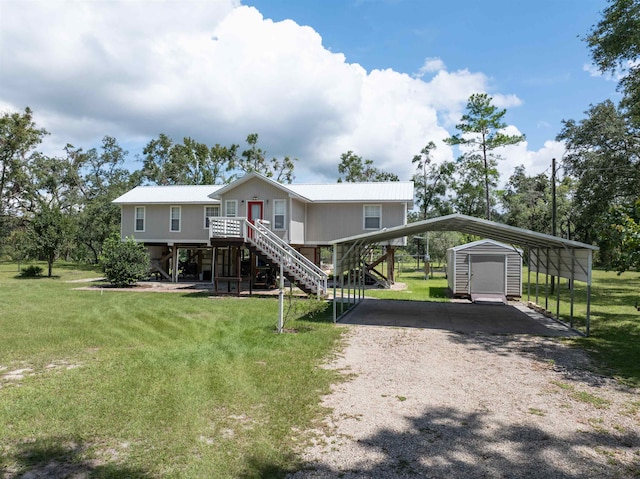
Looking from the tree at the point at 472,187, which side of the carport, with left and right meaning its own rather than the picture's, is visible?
back

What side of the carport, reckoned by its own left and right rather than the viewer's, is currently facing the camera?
front

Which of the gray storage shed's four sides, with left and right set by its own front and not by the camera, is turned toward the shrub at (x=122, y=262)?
right

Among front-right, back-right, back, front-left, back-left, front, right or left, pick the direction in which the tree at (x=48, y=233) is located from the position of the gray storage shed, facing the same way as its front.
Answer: right

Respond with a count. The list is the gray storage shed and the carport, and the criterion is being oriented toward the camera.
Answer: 2

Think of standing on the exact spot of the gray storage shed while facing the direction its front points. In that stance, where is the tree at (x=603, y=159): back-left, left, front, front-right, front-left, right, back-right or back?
back-left

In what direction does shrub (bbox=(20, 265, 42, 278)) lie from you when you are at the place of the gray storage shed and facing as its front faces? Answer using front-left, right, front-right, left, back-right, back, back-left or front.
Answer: right

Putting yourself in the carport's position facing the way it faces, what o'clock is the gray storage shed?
The gray storage shed is roughly at 6 o'clock from the carport.
